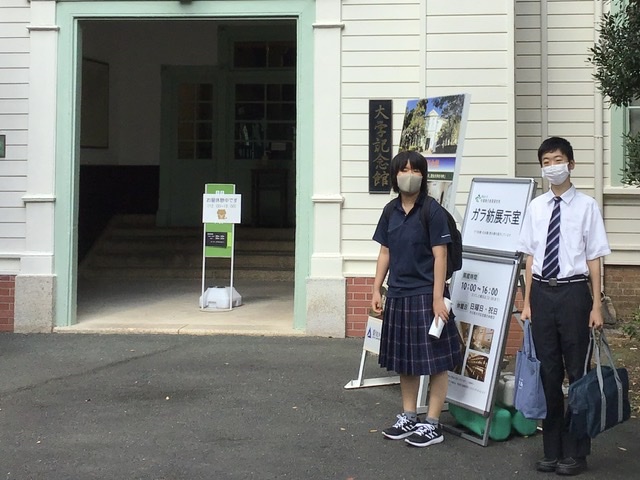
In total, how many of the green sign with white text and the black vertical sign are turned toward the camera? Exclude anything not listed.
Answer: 2

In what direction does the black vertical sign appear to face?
toward the camera

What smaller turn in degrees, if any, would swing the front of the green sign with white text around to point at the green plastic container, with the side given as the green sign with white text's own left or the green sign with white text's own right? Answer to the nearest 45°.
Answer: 0° — it already faces it

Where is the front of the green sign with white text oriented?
toward the camera

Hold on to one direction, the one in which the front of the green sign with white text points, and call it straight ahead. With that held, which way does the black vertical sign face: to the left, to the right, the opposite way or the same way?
the same way

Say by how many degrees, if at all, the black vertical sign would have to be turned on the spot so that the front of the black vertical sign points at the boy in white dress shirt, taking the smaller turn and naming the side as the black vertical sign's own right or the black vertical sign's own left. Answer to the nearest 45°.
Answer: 0° — it already faces them

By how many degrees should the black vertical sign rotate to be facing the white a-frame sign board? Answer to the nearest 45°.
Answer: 0° — it already faces it

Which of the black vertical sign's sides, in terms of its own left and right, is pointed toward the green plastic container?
front

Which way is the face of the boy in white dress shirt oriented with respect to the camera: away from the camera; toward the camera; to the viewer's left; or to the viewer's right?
toward the camera
